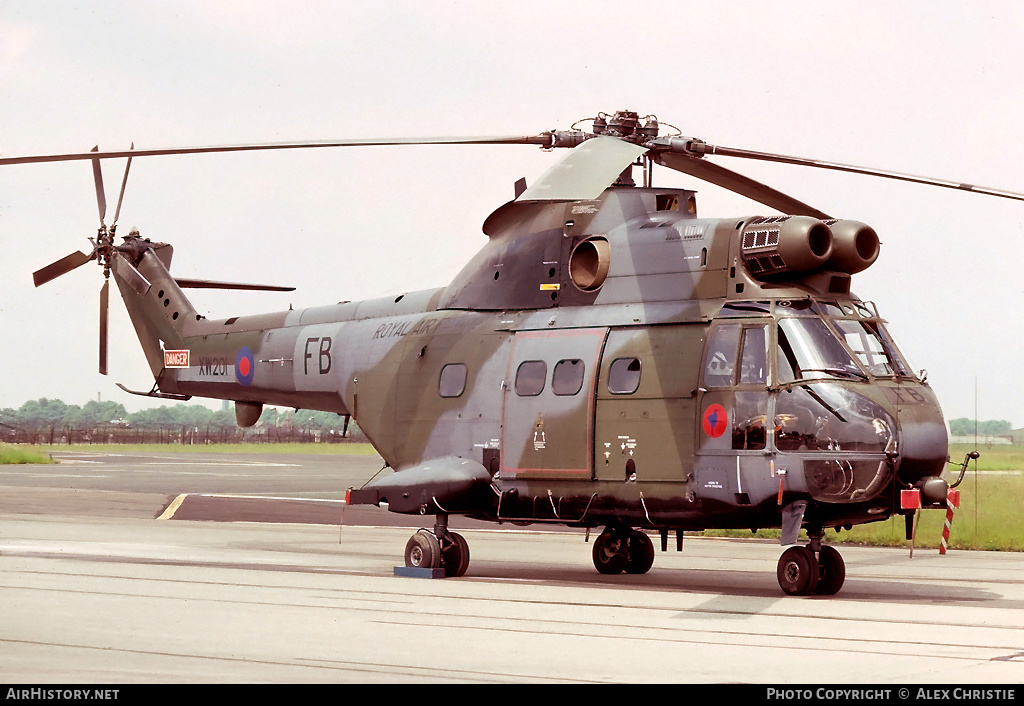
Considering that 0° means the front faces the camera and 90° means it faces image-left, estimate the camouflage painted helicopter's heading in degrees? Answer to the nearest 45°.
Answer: approximately 315°
